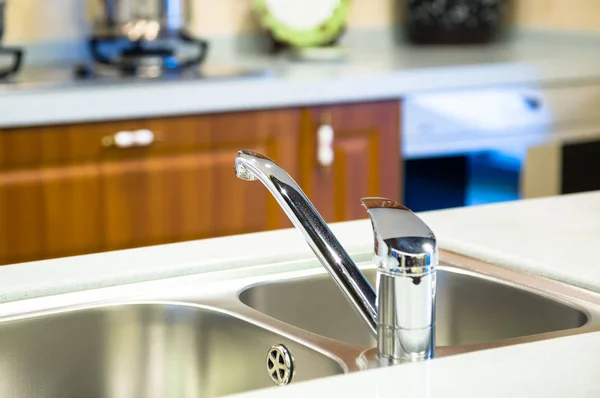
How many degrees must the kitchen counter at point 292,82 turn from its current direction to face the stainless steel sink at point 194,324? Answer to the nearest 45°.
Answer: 0° — it already faces it

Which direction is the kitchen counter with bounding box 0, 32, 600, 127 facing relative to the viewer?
toward the camera

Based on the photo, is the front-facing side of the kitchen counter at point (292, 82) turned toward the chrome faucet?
yes
